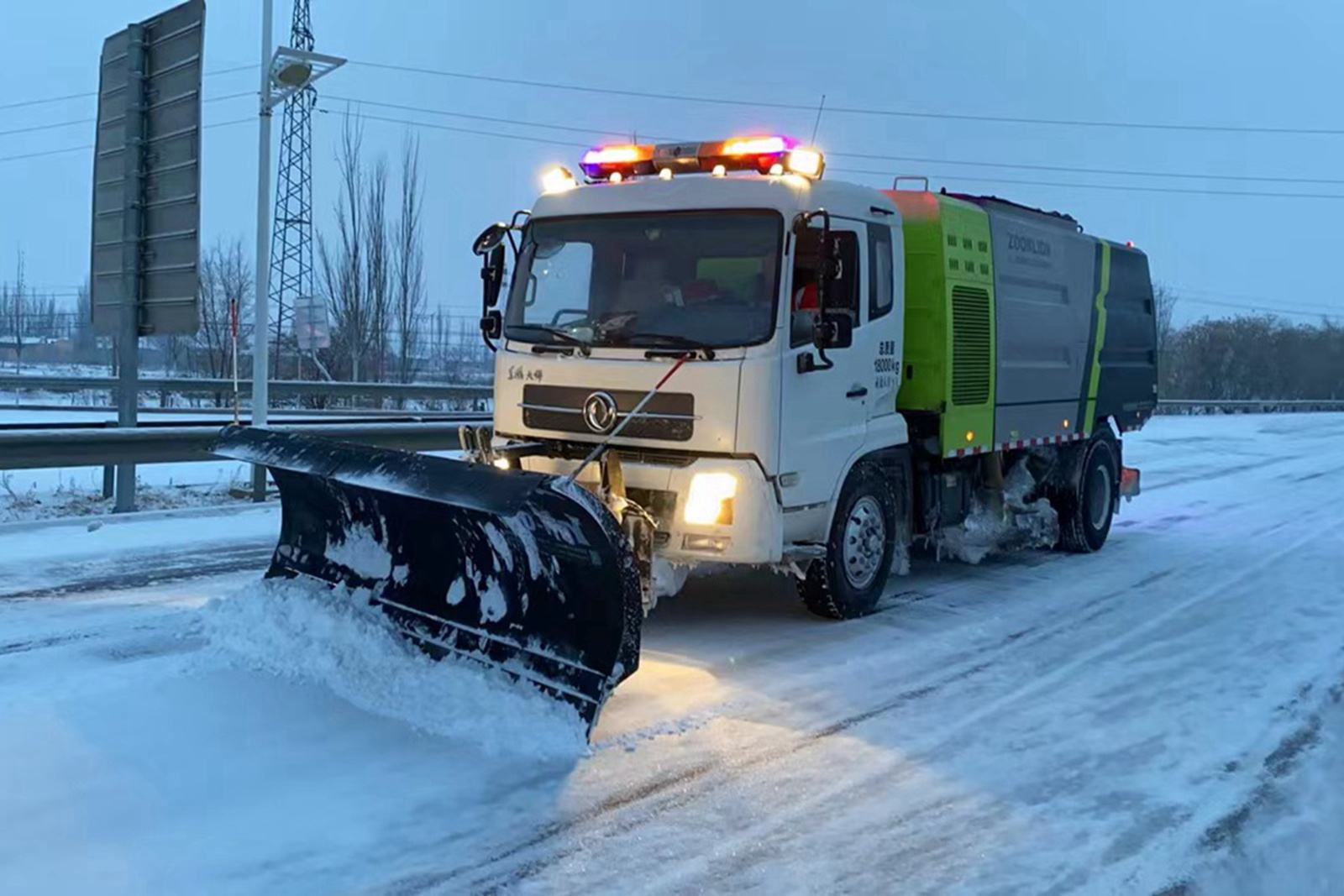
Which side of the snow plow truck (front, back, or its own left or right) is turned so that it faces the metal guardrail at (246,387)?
right

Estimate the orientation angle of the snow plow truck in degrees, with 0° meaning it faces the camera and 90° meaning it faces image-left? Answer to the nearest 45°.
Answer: approximately 45°

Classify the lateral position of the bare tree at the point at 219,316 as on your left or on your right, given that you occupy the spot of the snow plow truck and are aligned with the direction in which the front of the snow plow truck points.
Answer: on your right

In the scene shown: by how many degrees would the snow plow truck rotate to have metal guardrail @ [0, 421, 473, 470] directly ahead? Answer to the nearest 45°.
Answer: approximately 90° to its right

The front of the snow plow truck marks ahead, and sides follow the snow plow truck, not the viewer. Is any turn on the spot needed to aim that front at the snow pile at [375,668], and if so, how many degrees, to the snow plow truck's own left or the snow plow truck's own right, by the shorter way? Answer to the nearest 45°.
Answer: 0° — it already faces it

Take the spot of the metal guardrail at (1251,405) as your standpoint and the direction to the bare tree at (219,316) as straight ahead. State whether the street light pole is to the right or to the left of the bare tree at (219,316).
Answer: left

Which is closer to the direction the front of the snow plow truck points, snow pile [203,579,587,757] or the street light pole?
the snow pile

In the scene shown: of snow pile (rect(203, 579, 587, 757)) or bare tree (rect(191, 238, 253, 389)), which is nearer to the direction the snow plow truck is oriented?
the snow pile

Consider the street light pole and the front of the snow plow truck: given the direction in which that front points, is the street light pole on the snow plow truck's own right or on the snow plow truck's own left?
on the snow plow truck's own right
